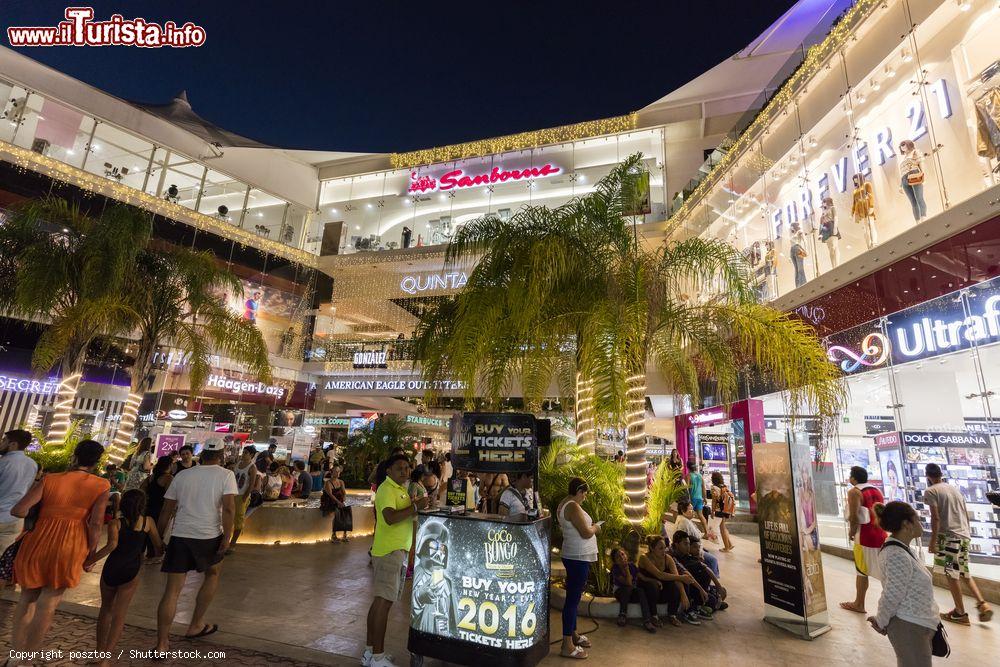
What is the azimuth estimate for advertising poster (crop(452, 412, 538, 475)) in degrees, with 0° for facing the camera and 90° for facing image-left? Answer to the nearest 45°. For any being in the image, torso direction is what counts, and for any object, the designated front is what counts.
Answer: approximately 0°

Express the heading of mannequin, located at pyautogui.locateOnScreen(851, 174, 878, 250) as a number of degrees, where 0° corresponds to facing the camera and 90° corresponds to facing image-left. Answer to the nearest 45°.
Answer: approximately 45°

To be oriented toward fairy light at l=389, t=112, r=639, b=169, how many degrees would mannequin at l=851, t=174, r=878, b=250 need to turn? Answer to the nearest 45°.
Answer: approximately 90° to its right

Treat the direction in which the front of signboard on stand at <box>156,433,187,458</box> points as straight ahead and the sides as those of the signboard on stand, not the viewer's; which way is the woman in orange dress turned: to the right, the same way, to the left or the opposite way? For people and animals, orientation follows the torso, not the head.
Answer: the opposite way

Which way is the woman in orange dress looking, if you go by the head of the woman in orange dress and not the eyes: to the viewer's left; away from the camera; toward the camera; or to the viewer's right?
away from the camera

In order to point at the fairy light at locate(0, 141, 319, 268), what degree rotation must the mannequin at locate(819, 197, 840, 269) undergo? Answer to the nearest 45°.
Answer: approximately 45° to its right

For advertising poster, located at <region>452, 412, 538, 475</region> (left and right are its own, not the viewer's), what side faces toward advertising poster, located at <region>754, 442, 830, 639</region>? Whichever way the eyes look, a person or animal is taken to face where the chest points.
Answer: left

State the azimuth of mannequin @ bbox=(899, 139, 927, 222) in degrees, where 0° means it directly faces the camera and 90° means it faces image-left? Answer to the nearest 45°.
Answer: approximately 45°

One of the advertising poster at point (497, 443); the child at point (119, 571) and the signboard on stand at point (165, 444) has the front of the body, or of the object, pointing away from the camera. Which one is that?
the child

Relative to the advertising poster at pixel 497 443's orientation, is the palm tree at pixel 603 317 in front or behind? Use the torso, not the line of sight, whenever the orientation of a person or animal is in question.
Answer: behind

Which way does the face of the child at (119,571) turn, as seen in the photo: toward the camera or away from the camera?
away from the camera

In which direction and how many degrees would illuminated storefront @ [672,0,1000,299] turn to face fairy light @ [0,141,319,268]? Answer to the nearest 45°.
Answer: approximately 45° to its right
